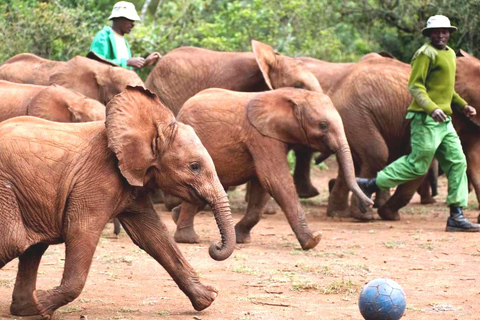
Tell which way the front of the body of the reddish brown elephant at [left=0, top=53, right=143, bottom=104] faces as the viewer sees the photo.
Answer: to the viewer's right

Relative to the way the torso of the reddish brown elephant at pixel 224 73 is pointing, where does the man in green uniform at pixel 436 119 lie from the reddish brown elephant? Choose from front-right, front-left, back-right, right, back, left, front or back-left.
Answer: front-right

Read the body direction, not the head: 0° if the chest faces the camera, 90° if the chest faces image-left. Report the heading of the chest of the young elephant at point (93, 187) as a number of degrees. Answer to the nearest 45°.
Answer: approximately 270°

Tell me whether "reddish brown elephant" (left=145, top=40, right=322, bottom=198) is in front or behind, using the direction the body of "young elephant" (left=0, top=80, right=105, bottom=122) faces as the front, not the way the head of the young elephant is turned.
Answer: in front

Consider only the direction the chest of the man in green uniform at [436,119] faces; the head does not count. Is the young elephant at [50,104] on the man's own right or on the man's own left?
on the man's own right

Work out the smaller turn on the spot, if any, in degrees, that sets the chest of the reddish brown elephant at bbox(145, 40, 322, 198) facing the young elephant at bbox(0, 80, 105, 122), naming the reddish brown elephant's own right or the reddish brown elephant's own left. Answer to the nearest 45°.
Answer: approximately 135° to the reddish brown elephant's own right

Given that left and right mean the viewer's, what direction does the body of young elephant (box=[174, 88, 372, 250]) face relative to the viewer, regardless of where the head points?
facing to the right of the viewer

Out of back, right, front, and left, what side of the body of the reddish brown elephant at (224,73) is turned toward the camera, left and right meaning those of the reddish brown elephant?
right

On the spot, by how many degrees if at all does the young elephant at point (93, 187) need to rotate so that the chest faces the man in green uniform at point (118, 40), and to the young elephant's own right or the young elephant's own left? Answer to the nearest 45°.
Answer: approximately 90° to the young elephant's own left
